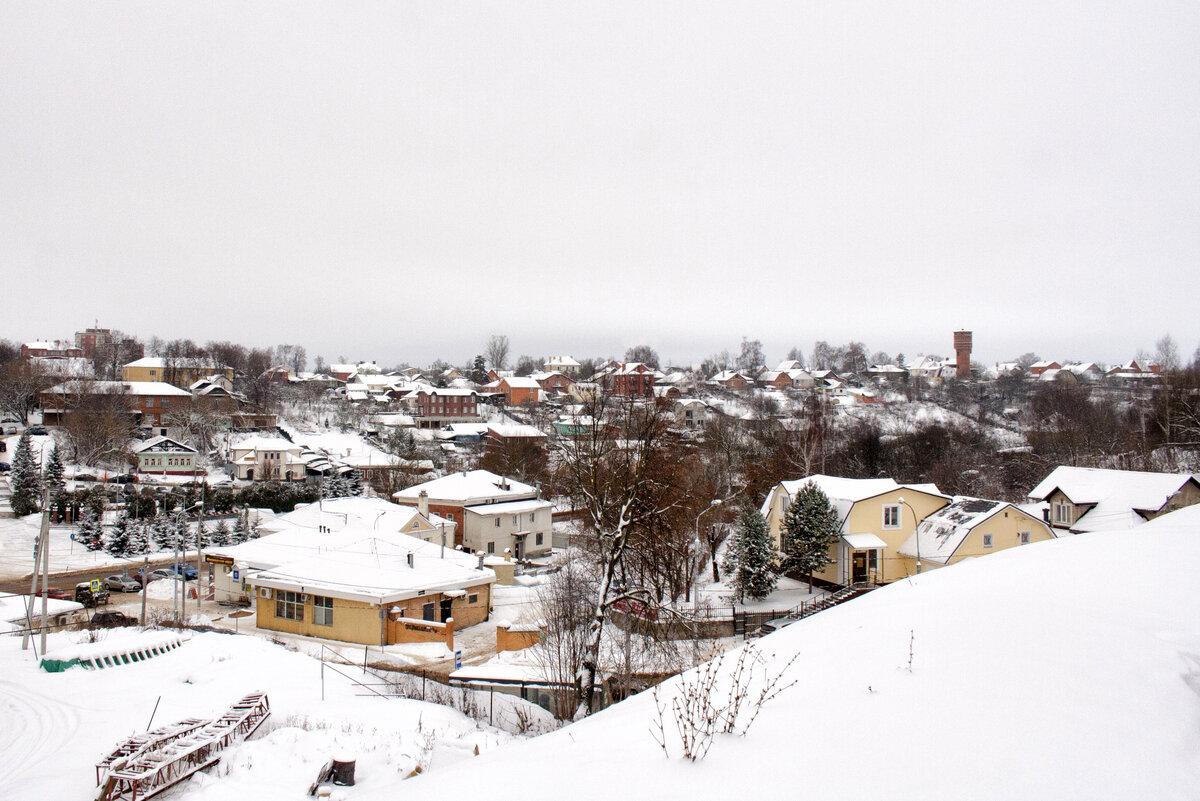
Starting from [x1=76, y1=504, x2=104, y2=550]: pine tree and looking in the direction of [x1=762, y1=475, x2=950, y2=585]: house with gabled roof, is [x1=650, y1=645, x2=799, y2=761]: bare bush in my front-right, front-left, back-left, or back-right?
front-right

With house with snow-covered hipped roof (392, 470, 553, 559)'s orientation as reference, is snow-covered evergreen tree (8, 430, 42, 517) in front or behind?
behind

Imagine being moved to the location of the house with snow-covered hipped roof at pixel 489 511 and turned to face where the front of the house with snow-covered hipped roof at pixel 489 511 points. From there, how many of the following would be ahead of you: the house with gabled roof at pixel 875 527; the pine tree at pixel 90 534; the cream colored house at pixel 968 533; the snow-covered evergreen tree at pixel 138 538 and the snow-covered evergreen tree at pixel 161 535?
2

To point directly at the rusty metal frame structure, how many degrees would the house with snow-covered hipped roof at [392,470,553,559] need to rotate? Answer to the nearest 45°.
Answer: approximately 45° to its right

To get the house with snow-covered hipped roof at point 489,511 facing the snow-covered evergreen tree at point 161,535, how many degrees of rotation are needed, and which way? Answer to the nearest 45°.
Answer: approximately 135° to its right

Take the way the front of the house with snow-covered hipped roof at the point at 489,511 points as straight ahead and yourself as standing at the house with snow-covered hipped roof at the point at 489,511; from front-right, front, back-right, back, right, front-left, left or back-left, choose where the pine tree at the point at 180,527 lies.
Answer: back-right

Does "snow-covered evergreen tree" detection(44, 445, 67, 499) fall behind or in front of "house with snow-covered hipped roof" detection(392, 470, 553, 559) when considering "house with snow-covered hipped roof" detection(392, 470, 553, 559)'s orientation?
behind

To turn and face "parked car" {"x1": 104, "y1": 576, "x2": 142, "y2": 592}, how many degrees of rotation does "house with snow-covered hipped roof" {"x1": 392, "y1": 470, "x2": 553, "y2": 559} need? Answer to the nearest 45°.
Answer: approximately 90° to its right

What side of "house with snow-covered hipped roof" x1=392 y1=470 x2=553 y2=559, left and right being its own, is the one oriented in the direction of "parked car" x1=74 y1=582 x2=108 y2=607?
right

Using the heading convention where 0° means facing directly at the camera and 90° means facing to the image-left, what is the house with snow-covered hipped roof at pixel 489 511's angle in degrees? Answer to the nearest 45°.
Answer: approximately 315°
